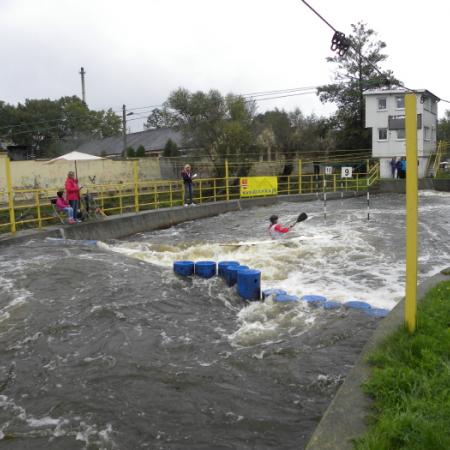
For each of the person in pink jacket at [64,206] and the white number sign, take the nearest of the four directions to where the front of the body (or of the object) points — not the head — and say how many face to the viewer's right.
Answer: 1

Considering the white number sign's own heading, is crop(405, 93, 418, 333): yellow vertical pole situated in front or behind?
in front

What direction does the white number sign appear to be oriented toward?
toward the camera

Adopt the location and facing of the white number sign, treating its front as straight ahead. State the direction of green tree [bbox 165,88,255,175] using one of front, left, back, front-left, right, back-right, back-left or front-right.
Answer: back-right

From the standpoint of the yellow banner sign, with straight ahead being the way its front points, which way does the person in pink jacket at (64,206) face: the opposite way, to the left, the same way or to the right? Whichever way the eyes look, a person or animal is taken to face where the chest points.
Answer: to the left

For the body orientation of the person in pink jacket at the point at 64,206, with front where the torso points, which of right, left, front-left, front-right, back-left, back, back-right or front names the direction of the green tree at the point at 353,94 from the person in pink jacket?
front-left

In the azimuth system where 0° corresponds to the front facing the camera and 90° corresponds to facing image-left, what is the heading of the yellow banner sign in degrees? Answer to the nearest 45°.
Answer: approximately 0°

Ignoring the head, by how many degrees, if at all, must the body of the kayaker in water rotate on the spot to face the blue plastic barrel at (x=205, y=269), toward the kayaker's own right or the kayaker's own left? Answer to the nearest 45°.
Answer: approximately 90° to the kayaker's own right

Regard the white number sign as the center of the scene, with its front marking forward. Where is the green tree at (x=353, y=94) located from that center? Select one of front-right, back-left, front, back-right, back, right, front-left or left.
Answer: back

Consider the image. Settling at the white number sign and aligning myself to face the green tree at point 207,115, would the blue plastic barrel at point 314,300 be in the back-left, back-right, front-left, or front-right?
back-left

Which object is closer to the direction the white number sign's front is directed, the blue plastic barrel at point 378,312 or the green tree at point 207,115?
the blue plastic barrel

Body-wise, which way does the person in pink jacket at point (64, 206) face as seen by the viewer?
to the viewer's right

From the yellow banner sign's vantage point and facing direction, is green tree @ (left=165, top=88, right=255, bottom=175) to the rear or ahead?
to the rear

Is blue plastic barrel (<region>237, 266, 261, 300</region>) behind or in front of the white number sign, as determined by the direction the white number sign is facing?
in front

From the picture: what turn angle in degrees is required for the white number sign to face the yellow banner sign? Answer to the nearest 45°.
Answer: approximately 90° to its right

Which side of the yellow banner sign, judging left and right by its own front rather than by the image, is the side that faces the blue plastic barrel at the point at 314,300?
front

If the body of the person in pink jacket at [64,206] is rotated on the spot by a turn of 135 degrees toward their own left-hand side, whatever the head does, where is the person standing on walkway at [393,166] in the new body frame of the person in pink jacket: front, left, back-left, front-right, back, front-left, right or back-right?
right
